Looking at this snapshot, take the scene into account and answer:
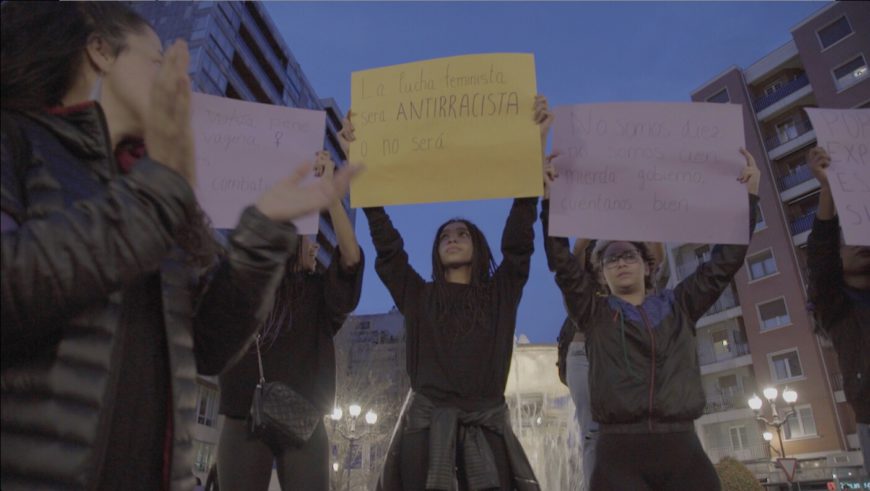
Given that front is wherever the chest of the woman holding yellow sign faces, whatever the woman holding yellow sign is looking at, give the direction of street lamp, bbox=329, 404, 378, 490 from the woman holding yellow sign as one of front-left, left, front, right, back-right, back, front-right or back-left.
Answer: back

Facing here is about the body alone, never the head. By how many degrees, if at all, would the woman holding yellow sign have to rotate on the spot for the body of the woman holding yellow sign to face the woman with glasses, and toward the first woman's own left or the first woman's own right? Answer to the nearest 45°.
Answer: approximately 90° to the first woman's own left

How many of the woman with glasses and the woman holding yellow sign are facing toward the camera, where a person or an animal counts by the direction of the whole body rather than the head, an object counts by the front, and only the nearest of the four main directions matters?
2

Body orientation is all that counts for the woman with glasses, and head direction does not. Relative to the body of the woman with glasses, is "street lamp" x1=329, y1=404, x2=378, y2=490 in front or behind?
behind

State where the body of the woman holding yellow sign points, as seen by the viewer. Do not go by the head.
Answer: toward the camera

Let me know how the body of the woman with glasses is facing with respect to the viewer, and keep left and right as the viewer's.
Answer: facing the viewer

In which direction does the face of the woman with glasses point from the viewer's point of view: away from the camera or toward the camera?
toward the camera

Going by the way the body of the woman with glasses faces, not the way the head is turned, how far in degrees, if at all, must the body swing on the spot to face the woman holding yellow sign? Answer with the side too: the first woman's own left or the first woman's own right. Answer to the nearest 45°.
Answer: approximately 90° to the first woman's own right

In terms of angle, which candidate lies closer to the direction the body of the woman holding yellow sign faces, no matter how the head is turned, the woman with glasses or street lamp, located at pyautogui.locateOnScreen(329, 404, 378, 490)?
the woman with glasses

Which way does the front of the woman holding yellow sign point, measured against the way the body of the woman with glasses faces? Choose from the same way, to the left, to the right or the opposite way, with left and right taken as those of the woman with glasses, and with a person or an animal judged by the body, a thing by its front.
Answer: the same way
